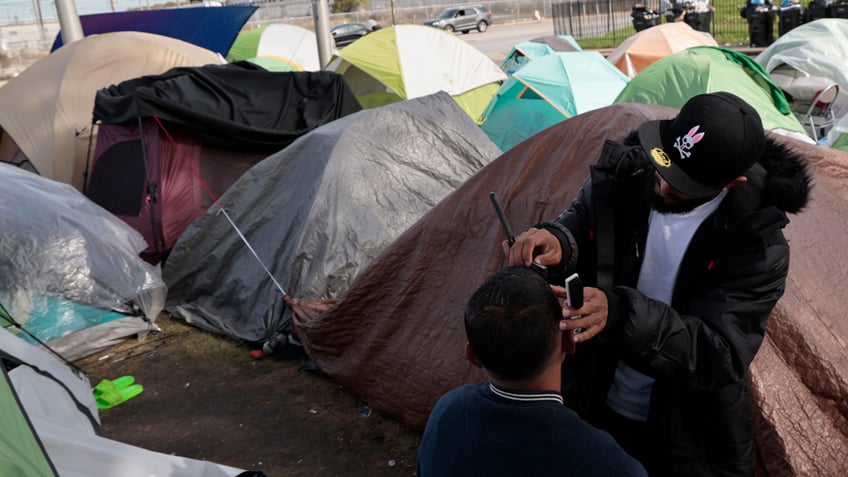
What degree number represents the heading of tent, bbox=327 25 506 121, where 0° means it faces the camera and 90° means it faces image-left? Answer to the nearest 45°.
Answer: approximately 45°

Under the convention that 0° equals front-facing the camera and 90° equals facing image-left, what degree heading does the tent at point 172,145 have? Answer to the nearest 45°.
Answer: approximately 45°

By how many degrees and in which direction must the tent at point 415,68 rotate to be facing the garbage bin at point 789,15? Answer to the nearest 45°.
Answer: approximately 180°

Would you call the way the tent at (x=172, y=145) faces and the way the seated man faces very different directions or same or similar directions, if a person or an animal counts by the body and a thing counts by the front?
very different directions

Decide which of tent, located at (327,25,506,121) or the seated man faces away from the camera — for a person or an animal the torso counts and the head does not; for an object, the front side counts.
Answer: the seated man

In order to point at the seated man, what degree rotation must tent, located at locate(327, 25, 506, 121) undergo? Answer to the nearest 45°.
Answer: approximately 45° to its left

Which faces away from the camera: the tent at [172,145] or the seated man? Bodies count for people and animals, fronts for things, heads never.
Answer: the seated man

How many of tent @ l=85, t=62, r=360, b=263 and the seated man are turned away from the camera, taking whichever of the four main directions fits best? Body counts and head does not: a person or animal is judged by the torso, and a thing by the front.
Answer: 1

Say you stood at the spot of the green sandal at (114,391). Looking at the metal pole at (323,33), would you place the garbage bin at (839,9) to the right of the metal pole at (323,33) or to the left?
right

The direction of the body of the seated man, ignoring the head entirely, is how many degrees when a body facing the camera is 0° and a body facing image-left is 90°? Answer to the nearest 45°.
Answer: approximately 180°

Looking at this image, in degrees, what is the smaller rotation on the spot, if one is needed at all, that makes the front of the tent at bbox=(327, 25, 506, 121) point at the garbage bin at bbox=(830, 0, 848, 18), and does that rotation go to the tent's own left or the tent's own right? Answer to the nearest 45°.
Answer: approximately 180°

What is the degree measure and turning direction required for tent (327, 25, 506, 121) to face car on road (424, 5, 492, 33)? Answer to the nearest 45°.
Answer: approximately 135° to its right

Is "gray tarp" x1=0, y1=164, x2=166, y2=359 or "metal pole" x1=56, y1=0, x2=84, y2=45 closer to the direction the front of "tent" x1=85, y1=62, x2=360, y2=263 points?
the gray tarp
